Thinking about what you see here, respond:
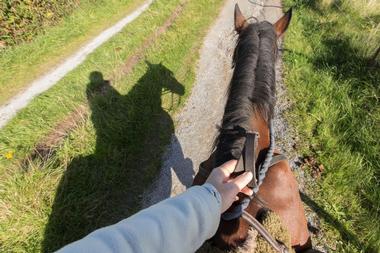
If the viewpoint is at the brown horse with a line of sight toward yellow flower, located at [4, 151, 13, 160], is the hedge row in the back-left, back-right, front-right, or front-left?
front-right

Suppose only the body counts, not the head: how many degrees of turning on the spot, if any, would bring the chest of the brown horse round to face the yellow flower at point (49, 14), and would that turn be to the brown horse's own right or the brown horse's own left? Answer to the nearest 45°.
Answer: approximately 45° to the brown horse's own left

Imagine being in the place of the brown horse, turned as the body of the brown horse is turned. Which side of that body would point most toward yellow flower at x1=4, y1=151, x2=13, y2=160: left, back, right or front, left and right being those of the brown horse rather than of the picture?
left

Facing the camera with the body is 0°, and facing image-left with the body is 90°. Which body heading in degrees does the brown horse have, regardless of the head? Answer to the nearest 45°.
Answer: approximately 180°

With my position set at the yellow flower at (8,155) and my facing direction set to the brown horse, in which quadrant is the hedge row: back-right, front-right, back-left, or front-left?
back-left

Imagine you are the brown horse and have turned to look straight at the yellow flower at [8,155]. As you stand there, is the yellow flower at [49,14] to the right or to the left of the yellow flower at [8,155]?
right

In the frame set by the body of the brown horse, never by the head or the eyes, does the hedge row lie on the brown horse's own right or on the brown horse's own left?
on the brown horse's own left
